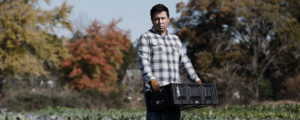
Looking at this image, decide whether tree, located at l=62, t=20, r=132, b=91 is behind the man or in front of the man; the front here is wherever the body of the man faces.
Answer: behind

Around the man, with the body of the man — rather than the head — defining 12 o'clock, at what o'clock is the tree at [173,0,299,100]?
The tree is roughly at 8 o'clock from the man.

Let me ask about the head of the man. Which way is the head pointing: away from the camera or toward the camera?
toward the camera

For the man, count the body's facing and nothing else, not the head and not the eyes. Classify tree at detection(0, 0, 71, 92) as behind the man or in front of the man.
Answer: behind

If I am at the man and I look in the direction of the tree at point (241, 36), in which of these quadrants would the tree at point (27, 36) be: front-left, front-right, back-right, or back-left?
front-left

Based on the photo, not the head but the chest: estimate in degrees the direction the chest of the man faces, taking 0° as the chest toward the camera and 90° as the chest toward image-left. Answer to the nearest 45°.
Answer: approximately 315°
